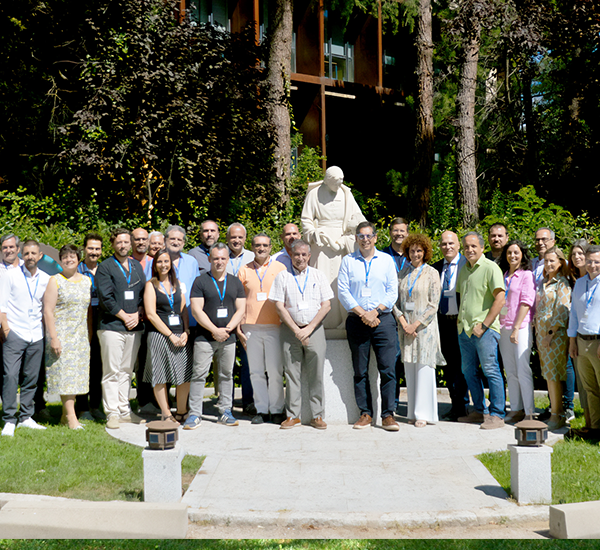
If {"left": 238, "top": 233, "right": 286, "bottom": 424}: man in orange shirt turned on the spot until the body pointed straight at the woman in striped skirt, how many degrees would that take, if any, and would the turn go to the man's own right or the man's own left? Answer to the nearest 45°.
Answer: approximately 90° to the man's own right

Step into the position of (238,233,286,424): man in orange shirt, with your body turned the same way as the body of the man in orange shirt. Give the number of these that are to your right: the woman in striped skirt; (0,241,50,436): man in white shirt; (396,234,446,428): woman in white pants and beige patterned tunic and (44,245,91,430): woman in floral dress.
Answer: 3

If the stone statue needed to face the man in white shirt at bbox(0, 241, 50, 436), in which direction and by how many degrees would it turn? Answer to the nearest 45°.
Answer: approximately 90° to its right

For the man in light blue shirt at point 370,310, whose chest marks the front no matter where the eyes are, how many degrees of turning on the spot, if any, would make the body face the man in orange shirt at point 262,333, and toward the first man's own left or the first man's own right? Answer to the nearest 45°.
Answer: approximately 90° to the first man's own right

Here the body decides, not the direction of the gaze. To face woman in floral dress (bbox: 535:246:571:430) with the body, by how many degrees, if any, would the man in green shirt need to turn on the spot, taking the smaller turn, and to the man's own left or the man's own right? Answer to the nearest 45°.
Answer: approximately 135° to the man's own left

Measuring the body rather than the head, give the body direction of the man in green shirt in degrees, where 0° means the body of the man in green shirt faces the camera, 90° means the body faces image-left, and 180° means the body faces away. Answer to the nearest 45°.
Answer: approximately 45°

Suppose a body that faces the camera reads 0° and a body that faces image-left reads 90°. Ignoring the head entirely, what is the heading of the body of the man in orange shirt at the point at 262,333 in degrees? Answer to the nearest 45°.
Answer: approximately 0°
